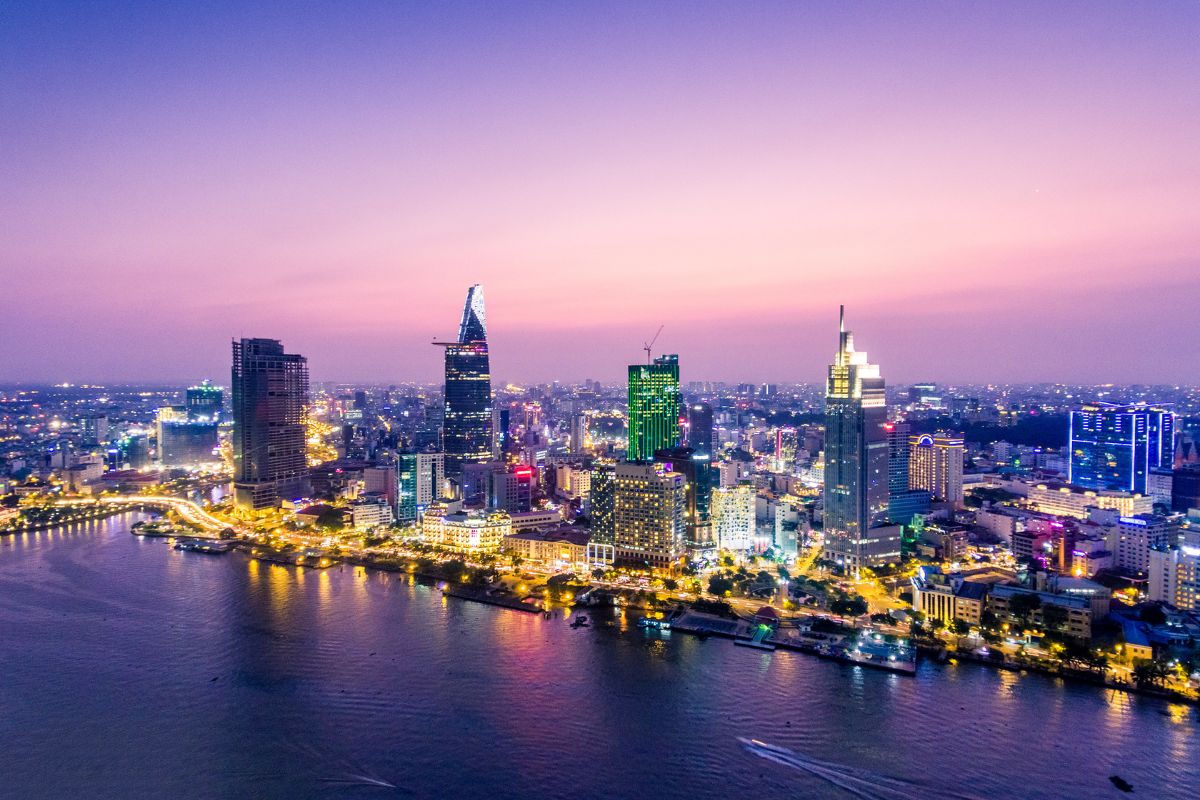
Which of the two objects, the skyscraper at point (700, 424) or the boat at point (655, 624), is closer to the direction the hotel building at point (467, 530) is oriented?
the boat

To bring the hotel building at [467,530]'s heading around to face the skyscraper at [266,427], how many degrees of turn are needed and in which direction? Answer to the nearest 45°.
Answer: approximately 135° to its right

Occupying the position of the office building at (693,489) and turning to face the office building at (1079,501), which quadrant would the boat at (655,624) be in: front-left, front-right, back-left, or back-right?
back-right

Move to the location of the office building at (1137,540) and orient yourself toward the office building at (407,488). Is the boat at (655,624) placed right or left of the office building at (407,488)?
left

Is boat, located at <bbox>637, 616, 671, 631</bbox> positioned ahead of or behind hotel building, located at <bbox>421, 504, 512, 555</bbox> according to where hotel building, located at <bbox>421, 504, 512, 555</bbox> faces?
ahead

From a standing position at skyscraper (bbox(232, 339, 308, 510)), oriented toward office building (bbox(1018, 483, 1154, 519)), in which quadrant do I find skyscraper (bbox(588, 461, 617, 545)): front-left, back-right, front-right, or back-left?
front-right

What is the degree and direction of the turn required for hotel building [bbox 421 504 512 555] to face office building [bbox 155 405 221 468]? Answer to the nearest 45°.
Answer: approximately 135° to its right

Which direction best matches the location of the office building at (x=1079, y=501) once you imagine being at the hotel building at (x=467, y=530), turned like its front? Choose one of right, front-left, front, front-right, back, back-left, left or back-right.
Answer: left

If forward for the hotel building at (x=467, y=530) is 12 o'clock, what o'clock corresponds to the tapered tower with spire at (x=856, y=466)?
The tapered tower with spire is roughly at 10 o'clock from the hotel building.

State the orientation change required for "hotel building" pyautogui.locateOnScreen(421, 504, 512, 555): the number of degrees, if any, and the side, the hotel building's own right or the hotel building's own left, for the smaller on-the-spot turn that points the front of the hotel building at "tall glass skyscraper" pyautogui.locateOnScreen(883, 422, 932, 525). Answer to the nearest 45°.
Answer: approximately 90° to the hotel building's own left

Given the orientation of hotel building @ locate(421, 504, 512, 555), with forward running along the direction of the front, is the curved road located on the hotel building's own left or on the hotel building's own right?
on the hotel building's own right

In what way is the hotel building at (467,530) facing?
toward the camera

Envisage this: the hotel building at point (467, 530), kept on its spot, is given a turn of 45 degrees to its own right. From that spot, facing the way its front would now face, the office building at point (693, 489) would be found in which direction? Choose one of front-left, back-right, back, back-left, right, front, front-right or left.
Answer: back-left

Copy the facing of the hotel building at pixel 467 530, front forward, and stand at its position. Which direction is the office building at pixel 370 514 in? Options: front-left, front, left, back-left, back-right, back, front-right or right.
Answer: back-right

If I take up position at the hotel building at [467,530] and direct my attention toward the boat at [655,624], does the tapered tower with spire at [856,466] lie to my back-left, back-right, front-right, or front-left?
front-left

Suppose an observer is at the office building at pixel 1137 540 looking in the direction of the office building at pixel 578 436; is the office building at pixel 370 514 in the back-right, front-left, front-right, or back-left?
front-left

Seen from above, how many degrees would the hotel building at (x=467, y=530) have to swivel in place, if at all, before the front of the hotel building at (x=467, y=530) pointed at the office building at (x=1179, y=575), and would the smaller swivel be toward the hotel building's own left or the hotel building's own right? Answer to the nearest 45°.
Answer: approximately 45° to the hotel building's own left

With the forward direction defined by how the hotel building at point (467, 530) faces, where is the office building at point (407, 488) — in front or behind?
behind

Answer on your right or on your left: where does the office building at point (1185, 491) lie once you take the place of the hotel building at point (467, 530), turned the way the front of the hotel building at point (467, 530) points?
on your left

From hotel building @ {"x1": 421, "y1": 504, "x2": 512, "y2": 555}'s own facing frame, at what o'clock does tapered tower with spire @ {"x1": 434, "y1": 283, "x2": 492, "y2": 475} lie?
The tapered tower with spire is roughly at 6 o'clock from the hotel building.
